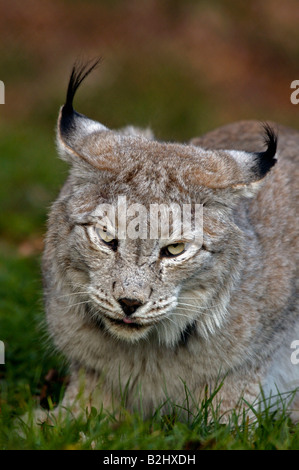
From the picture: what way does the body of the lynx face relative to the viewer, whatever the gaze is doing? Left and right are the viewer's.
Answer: facing the viewer and to the left of the viewer
